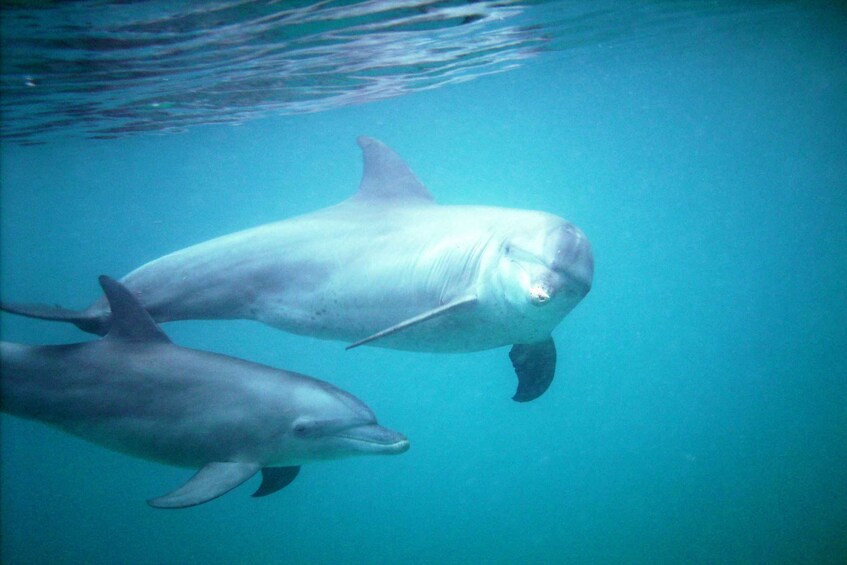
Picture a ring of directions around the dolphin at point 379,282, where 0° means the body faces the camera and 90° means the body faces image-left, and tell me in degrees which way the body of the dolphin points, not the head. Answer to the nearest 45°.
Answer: approximately 315°
